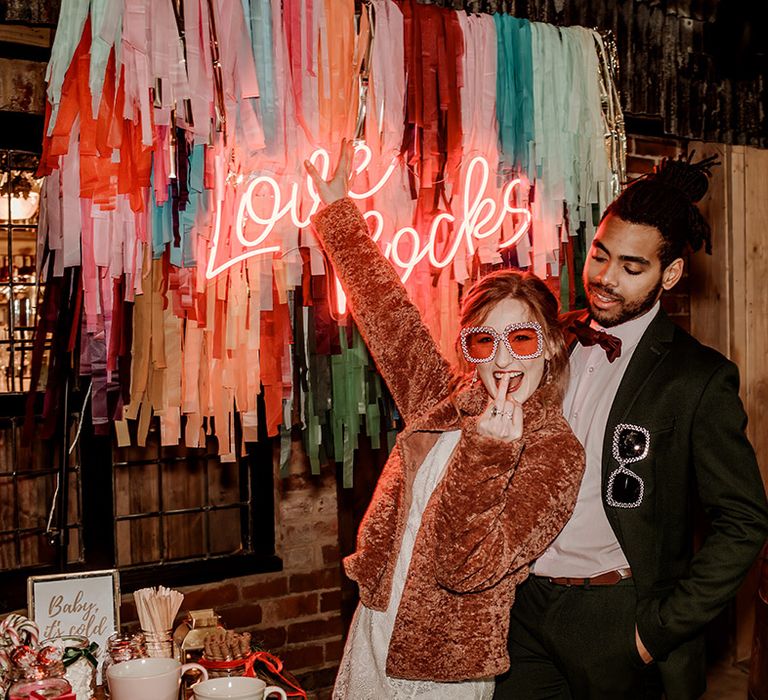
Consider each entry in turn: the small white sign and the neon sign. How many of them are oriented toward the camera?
2

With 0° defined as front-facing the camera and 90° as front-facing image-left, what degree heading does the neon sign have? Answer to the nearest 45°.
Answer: approximately 0°

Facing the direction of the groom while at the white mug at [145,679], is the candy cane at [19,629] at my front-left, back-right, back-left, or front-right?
back-left

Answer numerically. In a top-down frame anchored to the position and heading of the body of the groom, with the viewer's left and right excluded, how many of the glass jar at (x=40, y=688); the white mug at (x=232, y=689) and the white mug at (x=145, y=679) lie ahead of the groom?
3
